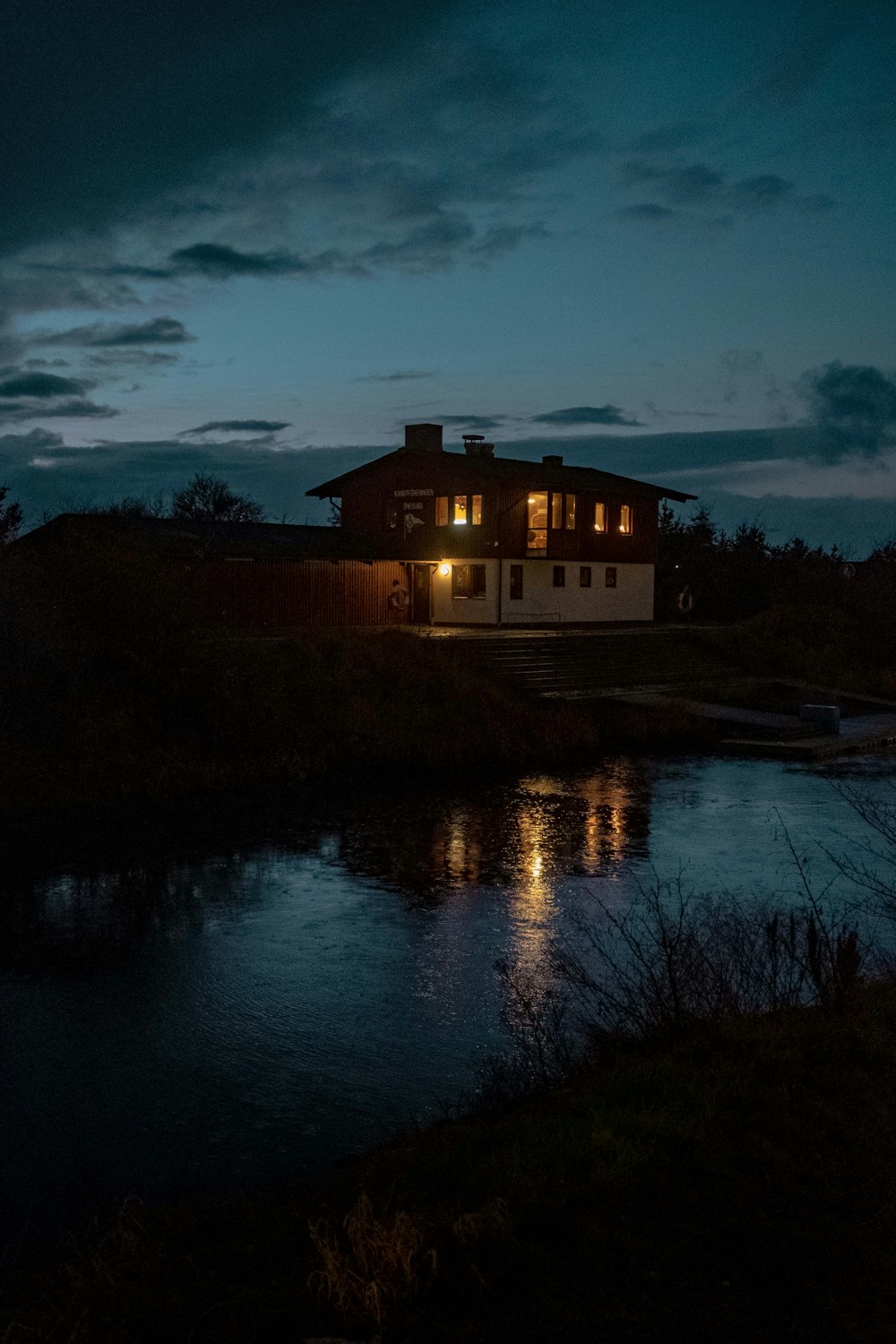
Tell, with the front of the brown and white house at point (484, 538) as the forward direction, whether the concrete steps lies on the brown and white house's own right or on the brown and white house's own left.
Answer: on the brown and white house's own left

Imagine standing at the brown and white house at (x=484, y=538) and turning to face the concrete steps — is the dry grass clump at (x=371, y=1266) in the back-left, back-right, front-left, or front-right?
front-right

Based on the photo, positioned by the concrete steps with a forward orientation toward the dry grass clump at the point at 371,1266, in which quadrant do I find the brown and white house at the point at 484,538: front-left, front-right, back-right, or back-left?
back-right

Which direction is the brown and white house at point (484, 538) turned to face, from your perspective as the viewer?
facing the viewer and to the left of the viewer

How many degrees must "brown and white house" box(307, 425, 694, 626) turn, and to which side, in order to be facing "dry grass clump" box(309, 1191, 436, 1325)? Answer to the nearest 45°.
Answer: approximately 45° to its left
